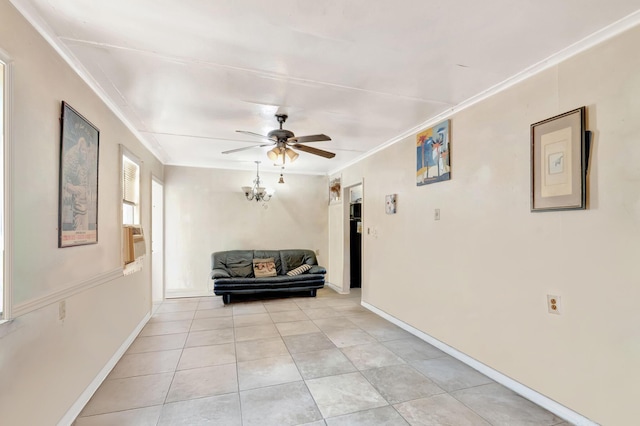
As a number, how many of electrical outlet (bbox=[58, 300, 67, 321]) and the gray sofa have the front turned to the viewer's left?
0

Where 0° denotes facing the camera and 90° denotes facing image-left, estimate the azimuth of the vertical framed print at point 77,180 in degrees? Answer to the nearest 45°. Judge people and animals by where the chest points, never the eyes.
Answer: approximately 315°

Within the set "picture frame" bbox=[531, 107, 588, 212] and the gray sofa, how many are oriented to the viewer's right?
0

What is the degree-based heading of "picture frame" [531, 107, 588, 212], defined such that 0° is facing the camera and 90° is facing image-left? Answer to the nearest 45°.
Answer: approximately 45°

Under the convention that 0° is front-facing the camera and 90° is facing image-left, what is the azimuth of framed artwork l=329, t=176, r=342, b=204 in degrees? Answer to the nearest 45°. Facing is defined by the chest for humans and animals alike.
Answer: approximately 45°

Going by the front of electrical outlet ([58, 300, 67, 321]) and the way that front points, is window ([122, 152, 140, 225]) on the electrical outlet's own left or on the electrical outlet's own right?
on the electrical outlet's own left

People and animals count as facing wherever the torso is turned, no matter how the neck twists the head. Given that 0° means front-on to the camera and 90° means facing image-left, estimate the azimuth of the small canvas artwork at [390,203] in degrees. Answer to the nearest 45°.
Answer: approximately 45°

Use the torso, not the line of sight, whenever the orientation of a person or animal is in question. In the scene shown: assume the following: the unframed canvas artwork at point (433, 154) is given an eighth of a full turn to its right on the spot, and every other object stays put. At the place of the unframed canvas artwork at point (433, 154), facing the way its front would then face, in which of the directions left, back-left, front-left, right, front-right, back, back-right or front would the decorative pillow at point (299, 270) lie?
front-right

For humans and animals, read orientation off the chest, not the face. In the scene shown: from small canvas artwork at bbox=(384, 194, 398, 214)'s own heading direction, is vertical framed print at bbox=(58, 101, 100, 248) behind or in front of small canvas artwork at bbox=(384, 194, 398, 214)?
in front

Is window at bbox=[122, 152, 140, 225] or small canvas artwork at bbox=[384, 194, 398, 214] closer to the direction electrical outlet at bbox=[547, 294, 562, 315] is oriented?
the window

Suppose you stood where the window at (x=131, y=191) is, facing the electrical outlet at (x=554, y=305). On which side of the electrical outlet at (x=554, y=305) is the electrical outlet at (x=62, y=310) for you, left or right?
right
